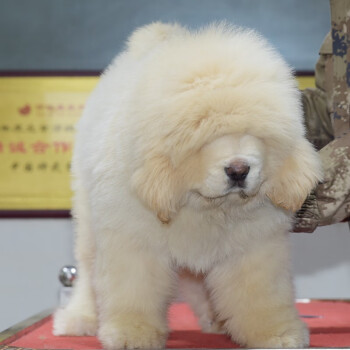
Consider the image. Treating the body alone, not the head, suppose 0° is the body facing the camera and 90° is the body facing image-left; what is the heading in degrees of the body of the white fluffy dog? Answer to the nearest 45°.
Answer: approximately 315°
